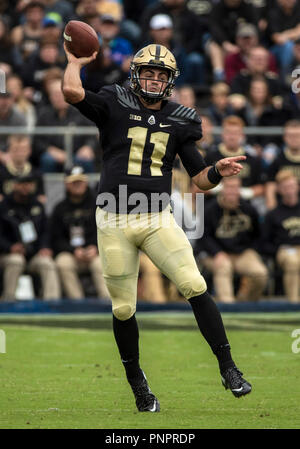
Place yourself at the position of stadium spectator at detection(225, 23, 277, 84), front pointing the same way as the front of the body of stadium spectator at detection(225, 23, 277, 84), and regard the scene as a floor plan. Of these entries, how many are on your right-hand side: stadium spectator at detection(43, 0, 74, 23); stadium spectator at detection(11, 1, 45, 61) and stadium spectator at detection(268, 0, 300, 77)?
2

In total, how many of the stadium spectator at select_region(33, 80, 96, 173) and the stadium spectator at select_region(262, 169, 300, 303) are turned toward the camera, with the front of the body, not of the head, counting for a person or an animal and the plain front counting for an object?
2

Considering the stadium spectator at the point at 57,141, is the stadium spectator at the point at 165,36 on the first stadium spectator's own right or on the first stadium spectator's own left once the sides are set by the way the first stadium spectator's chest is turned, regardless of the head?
on the first stadium spectator's own left

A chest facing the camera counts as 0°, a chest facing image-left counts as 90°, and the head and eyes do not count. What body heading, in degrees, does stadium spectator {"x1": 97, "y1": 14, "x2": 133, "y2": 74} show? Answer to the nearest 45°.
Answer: approximately 0°
